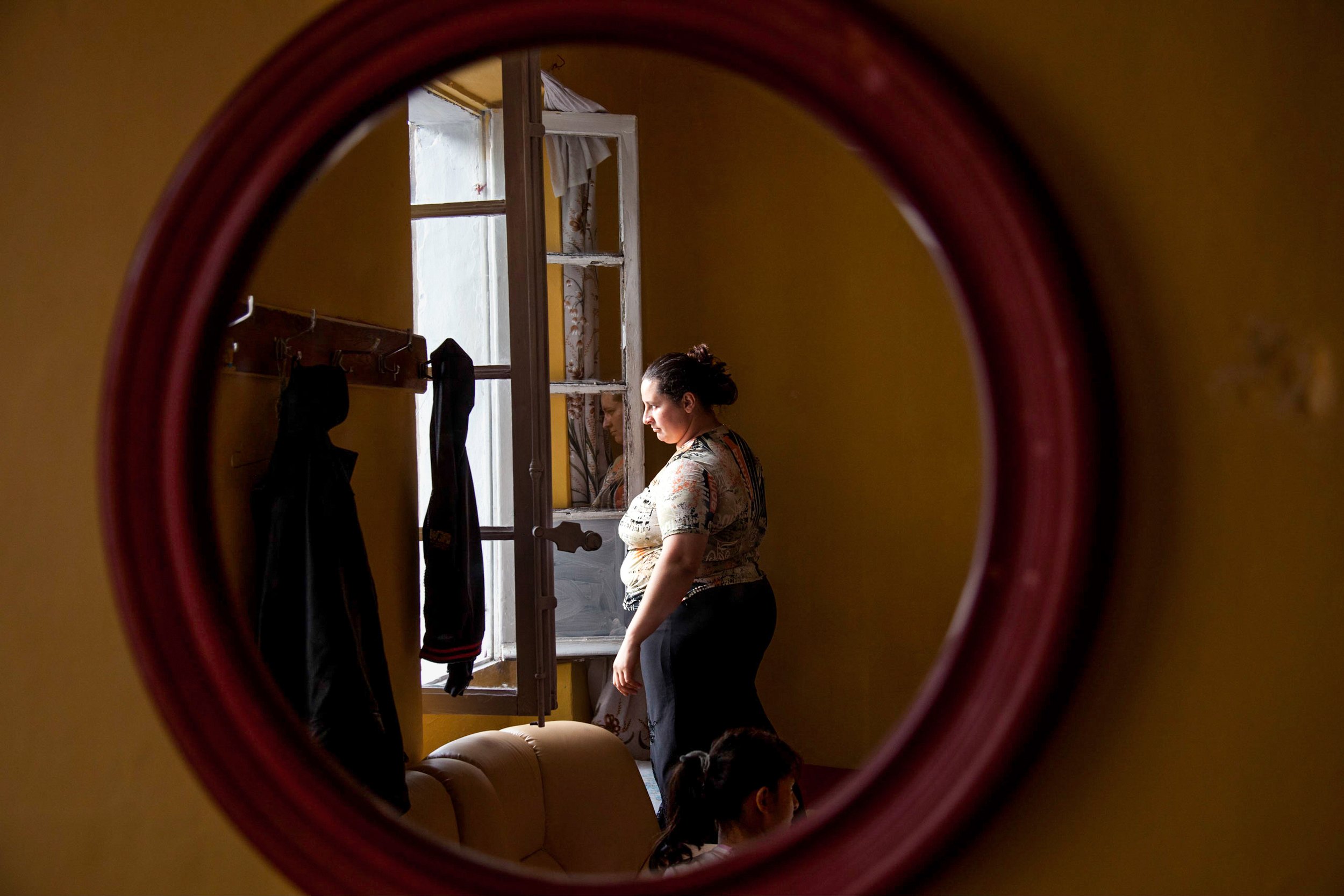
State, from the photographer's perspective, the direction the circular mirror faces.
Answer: facing the viewer
